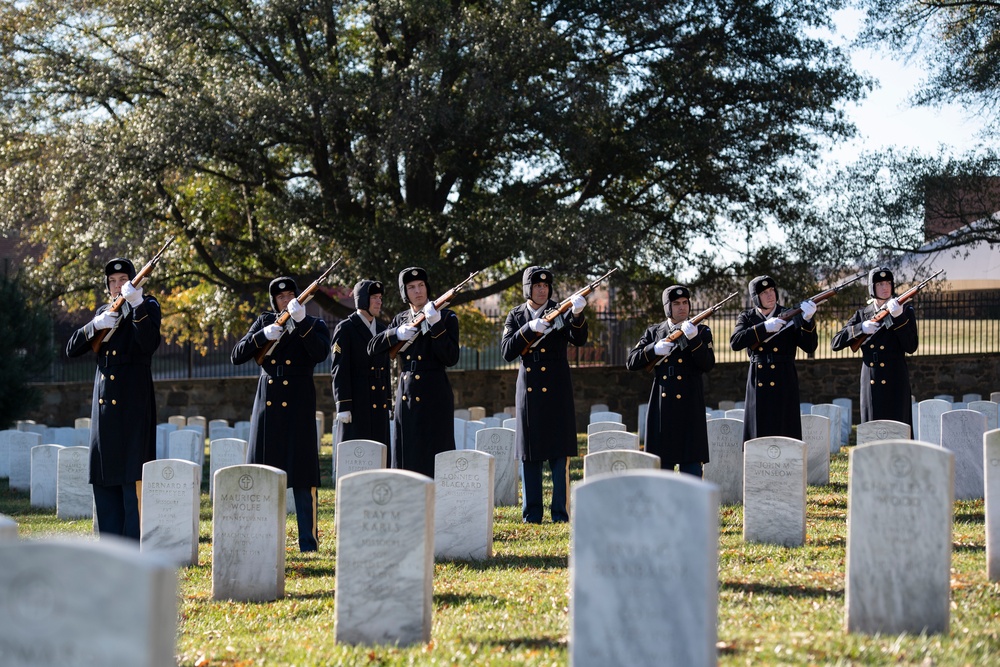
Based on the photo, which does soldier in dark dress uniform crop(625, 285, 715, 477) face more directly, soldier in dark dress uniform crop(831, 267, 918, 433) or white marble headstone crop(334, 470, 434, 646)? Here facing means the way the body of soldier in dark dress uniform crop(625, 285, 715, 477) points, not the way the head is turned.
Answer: the white marble headstone

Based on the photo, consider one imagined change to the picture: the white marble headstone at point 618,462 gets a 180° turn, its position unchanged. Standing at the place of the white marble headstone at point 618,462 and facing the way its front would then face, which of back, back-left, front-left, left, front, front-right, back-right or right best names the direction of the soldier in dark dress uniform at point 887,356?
front-right

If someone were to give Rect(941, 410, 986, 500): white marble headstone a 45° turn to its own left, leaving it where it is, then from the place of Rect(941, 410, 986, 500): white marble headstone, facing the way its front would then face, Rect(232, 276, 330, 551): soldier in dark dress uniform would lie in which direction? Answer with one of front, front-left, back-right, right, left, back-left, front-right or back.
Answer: right

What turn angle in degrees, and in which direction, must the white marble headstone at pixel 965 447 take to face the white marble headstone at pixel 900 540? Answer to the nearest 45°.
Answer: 0° — it already faces it

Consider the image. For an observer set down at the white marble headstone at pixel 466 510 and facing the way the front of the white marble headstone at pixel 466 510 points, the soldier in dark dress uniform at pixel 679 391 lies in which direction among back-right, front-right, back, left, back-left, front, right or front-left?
back-left

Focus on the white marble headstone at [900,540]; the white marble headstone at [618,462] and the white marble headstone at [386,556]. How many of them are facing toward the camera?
3

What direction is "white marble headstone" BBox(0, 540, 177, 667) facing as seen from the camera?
toward the camera

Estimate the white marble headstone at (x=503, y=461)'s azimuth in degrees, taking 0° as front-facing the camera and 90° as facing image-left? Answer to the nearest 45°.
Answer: approximately 0°

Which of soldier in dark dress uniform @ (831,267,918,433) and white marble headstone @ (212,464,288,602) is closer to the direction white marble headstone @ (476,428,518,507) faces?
the white marble headstone

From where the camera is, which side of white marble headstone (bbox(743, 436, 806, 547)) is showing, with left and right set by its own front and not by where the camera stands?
front

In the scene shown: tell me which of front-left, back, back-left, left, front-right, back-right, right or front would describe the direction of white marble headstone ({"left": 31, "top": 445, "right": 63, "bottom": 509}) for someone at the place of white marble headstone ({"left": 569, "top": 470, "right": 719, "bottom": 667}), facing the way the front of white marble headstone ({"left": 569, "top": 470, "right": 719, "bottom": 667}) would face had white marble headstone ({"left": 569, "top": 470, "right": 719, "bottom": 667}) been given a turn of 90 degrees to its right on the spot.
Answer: front-right

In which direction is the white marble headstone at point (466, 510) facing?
toward the camera

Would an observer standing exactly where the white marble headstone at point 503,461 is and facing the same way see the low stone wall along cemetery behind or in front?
behind
